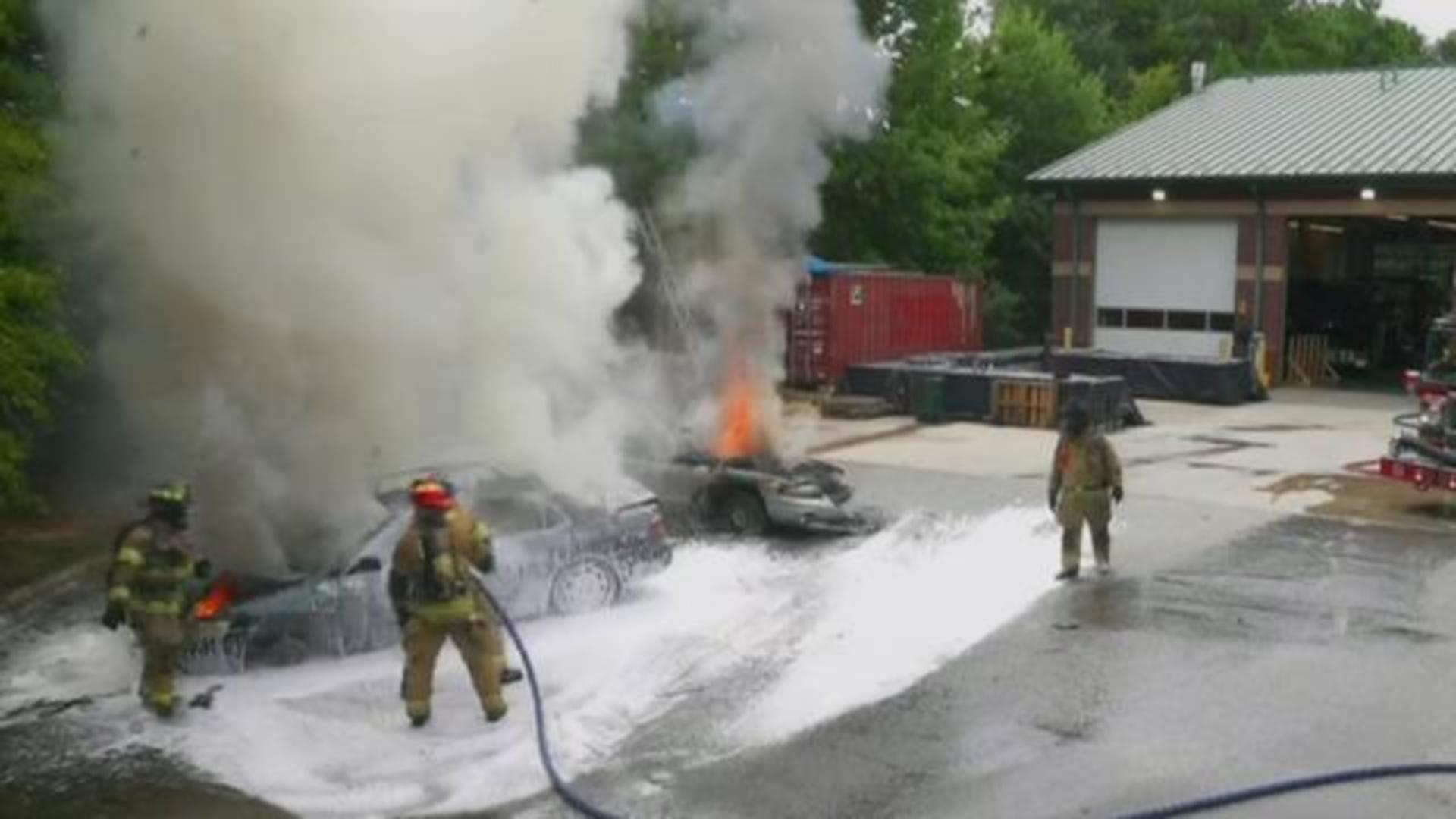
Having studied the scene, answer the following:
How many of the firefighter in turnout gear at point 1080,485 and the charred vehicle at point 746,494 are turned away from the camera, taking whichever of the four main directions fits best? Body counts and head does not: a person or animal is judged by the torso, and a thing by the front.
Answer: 0

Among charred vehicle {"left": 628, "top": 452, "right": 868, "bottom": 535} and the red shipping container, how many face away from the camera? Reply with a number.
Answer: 0

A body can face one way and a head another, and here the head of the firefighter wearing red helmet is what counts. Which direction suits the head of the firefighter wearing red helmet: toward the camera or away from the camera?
away from the camera

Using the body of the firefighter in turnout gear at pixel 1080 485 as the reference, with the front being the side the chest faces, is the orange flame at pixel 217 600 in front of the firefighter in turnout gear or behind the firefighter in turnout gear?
in front

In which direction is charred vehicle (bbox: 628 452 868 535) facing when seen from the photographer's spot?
facing the viewer and to the right of the viewer

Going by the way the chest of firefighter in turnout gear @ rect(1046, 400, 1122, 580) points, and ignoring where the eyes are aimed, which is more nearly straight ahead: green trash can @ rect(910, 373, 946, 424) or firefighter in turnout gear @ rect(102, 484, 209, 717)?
the firefighter in turnout gear

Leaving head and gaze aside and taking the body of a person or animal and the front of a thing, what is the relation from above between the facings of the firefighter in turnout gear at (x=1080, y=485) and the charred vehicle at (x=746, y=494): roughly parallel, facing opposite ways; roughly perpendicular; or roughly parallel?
roughly perpendicular

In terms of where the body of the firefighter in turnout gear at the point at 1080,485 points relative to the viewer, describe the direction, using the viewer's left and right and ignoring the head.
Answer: facing the viewer and to the left of the viewer

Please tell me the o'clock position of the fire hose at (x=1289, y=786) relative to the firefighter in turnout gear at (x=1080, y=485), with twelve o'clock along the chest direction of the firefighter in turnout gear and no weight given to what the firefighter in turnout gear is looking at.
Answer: The fire hose is roughly at 10 o'clock from the firefighter in turnout gear.
